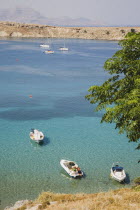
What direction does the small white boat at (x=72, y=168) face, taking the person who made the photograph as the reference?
facing away from the viewer and to the left of the viewer

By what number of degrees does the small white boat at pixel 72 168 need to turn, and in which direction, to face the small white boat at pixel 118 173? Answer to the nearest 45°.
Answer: approximately 135° to its right

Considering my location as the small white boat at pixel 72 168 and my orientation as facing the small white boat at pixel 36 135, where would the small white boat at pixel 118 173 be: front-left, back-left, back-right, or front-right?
back-right

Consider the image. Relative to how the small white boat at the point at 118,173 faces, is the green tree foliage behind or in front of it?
in front
